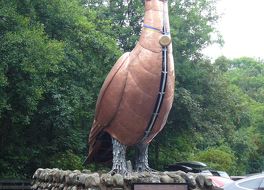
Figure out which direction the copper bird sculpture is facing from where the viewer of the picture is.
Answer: facing the viewer and to the right of the viewer
